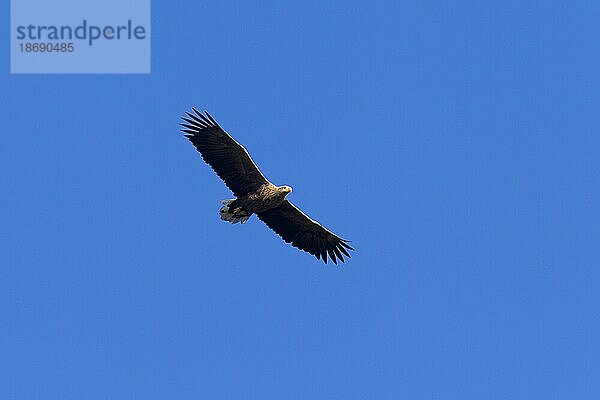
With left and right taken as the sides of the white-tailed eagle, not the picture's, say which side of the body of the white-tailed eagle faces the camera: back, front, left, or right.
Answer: right
